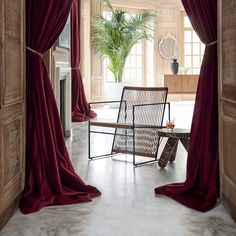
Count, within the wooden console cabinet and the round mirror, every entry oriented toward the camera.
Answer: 2

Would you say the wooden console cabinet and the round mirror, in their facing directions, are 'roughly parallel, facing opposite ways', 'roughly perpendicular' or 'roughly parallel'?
roughly parallel

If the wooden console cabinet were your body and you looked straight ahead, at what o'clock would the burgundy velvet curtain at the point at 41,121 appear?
The burgundy velvet curtain is roughly at 12 o'clock from the wooden console cabinet.

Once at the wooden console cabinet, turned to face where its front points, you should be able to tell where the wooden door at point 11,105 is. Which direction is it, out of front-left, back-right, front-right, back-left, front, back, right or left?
front

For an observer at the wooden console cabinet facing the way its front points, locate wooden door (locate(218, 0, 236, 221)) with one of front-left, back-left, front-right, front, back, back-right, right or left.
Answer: front

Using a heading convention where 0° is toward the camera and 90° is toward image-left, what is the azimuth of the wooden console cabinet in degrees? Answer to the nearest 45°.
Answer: approximately 0°

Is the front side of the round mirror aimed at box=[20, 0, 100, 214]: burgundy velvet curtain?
yes

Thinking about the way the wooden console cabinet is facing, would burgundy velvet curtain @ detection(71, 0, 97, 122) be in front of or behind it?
in front

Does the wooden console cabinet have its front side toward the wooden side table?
yes

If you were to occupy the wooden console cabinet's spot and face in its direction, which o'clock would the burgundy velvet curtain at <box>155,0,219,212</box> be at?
The burgundy velvet curtain is roughly at 12 o'clock from the wooden console cabinet.

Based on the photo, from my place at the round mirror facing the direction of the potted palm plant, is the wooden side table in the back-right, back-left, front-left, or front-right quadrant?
front-left

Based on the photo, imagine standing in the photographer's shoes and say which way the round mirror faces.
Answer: facing the viewer
